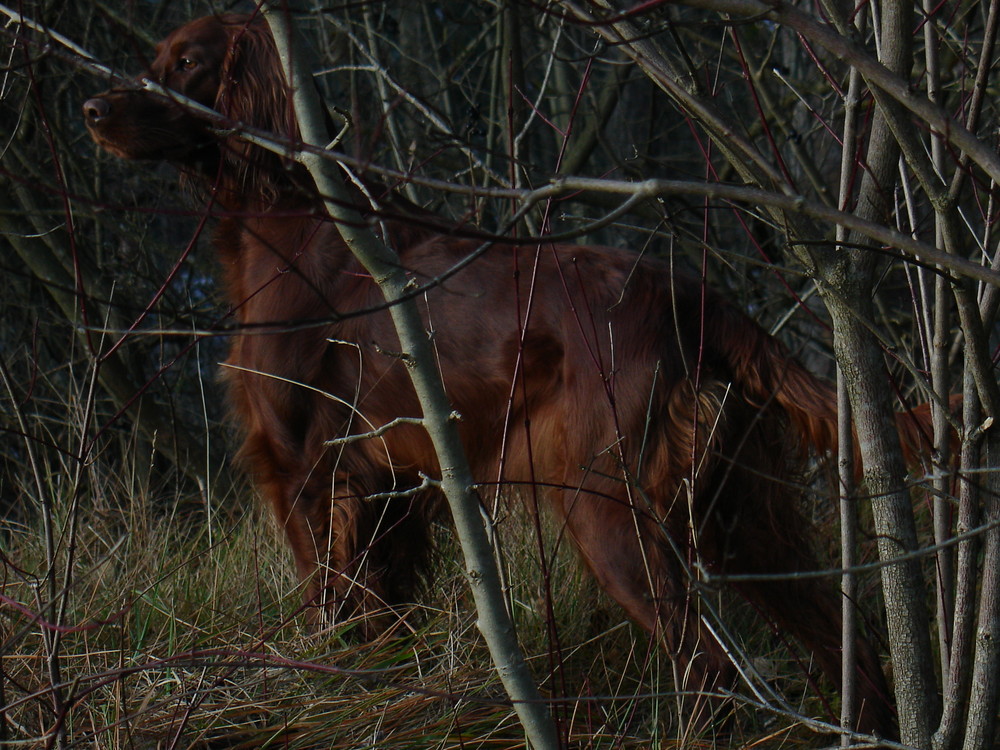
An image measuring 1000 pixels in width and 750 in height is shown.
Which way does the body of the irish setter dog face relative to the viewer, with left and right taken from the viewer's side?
facing to the left of the viewer
